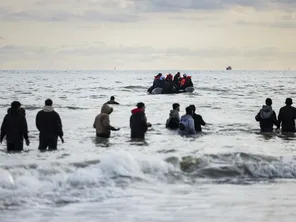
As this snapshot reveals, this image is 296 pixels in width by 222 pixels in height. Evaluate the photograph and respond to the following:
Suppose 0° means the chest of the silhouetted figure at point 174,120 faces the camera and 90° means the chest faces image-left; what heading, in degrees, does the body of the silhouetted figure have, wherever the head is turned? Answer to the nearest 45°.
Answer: approximately 225°

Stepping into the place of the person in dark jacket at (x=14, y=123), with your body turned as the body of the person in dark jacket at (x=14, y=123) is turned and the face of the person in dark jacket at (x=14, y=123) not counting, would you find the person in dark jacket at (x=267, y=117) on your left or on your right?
on your right

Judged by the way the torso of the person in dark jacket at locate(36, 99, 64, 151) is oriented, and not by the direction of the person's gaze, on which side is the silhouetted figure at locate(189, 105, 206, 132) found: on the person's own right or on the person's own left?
on the person's own right

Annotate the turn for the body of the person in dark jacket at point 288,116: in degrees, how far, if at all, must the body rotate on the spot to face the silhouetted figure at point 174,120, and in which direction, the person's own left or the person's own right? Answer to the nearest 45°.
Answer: approximately 90° to the person's own left

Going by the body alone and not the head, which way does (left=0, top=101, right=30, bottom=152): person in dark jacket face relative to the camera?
away from the camera

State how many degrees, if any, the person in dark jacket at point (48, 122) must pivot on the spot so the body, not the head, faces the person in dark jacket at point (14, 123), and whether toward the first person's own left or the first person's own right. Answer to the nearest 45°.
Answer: approximately 90° to the first person's own left

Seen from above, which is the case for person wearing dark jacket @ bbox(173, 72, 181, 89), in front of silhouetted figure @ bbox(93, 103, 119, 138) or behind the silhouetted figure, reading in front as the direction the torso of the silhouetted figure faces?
in front

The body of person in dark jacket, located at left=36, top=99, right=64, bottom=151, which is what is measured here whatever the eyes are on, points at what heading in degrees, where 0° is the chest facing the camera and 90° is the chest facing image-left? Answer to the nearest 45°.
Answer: approximately 180°

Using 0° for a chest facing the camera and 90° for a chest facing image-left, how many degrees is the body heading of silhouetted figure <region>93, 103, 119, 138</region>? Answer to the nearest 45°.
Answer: approximately 225°

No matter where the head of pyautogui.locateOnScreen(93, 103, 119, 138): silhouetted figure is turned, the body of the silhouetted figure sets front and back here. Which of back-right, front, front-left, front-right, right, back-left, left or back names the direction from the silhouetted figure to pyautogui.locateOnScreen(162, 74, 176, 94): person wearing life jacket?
front-left

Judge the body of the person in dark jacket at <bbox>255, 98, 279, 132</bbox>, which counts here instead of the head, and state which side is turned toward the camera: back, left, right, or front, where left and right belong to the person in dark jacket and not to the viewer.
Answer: back
